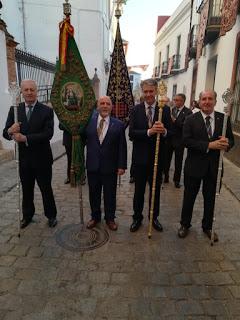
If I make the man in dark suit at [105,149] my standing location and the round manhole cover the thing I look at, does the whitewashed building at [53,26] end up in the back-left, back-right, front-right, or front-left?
back-right

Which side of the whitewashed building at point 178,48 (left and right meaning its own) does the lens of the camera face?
left

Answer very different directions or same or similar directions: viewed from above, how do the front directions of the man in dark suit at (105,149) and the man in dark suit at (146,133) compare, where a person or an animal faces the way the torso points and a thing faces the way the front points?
same or similar directions

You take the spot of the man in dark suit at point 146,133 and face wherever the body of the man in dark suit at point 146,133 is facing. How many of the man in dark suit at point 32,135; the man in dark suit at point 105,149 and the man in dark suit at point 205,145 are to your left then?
1

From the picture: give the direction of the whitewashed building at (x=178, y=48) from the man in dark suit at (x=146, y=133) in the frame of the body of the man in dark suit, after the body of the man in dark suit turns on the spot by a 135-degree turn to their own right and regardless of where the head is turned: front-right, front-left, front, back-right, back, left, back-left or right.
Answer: front-right

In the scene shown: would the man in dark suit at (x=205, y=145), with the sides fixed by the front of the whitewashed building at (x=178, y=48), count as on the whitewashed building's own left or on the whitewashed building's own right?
on the whitewashed building's own left

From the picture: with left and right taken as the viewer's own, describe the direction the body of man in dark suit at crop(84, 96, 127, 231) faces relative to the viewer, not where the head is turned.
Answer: facing the viewer

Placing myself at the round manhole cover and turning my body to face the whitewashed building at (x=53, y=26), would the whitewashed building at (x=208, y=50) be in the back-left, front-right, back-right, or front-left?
front-right

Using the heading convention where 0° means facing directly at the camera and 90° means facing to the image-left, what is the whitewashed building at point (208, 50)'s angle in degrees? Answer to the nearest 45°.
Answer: approximately 90°

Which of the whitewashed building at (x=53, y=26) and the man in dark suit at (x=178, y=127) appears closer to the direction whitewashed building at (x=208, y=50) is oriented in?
the whitewashed building

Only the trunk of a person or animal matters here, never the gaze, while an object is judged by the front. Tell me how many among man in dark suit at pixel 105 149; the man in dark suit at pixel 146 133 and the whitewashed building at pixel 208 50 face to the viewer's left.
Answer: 1

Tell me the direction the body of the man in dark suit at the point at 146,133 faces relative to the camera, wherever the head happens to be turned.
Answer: toward the camera

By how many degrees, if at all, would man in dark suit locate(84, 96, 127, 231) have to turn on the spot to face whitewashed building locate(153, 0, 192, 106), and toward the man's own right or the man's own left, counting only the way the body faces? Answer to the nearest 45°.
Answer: approximately 180°

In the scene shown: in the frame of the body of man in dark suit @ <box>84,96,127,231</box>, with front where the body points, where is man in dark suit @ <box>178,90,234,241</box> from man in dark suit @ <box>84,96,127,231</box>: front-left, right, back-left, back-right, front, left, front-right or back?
left

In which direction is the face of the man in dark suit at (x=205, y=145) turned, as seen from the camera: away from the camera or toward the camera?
toward the camera

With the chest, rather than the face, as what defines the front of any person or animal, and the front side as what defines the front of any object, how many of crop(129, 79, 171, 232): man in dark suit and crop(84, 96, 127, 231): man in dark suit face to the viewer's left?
0
